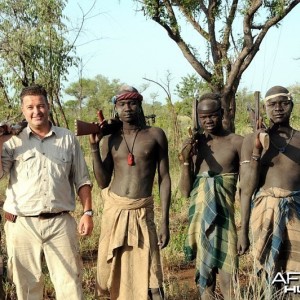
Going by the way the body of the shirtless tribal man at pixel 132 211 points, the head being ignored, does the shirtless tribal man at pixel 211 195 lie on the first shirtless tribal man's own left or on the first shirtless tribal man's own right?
on the first shirtless tribal man's own left

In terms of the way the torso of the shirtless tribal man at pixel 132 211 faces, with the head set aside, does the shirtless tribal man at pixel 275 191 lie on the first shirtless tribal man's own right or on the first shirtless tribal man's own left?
on the first shirtless tribal man's own left

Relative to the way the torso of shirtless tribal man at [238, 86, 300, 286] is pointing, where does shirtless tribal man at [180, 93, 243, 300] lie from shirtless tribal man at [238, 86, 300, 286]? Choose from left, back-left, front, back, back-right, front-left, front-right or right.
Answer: right

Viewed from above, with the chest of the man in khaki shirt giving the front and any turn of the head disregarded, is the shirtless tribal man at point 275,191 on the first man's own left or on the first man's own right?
on the first man's own left

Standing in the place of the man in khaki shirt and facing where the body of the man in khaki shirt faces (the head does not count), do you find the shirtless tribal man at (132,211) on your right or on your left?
on your left

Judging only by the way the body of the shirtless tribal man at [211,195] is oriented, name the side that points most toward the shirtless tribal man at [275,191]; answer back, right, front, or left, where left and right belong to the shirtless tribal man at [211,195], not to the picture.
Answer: left
